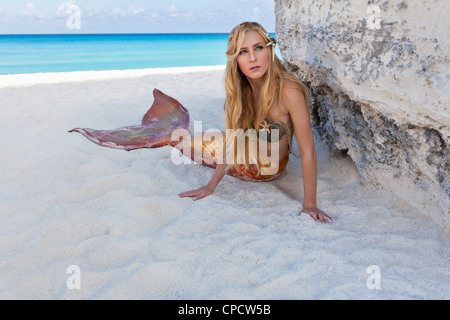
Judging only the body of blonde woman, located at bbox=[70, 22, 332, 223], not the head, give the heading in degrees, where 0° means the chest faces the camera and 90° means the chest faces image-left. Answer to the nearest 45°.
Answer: approximately 45°
